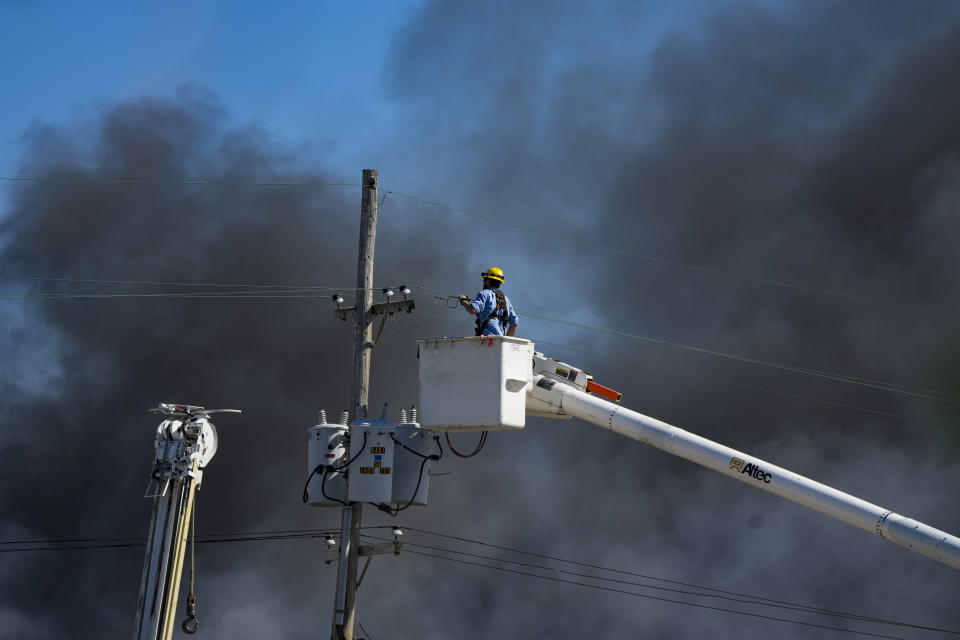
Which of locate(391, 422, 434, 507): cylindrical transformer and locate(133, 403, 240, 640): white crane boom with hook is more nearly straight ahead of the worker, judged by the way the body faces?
the cylindrical transformer

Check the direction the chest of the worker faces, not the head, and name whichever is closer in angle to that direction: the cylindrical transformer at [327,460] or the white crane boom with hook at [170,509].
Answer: the cylindrical transformer

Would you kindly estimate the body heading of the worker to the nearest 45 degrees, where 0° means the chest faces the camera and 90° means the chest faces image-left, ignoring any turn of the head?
approximately 135°

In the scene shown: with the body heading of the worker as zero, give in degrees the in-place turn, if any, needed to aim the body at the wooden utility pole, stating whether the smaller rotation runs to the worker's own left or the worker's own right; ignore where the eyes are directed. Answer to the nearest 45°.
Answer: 0° — they already face it

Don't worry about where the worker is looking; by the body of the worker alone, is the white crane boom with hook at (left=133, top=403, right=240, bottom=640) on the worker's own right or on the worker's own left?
on the worker's own left

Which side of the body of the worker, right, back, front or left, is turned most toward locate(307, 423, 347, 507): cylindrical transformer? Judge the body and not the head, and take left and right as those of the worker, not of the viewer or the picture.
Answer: front

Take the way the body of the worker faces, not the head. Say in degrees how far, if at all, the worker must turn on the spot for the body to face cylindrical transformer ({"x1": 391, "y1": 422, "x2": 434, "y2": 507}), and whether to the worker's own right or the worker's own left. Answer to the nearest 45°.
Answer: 0° — they already face it

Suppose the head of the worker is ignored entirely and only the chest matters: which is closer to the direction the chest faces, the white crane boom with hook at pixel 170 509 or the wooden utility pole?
the wooden utility pole
